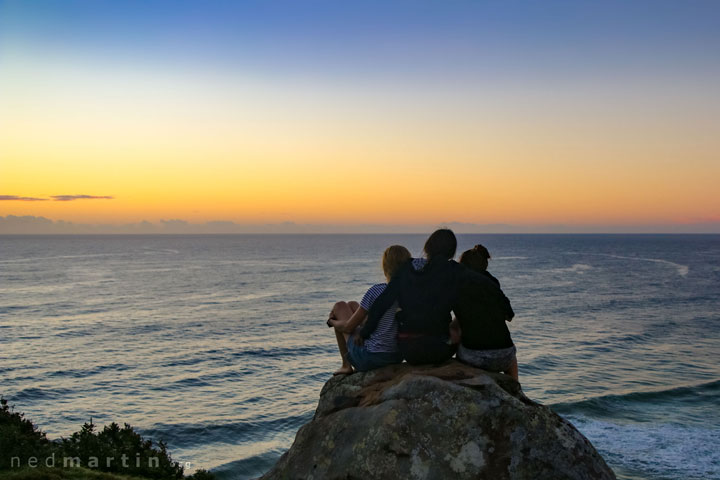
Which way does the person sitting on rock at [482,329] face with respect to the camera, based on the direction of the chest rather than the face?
away from the camera

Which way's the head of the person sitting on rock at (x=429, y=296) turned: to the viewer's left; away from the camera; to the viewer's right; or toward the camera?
away from the camera

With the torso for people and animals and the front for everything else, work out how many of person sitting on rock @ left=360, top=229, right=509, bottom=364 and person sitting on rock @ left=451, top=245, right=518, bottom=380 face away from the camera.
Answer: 2

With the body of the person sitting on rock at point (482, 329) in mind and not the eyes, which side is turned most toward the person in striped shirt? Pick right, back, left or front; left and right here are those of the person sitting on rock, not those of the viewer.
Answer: left

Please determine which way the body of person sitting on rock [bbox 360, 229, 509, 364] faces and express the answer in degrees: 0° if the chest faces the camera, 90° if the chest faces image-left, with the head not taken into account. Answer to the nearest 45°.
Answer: approximately 180°

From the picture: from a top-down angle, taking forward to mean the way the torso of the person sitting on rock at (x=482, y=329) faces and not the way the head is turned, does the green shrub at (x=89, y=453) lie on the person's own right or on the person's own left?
on the person's own left
